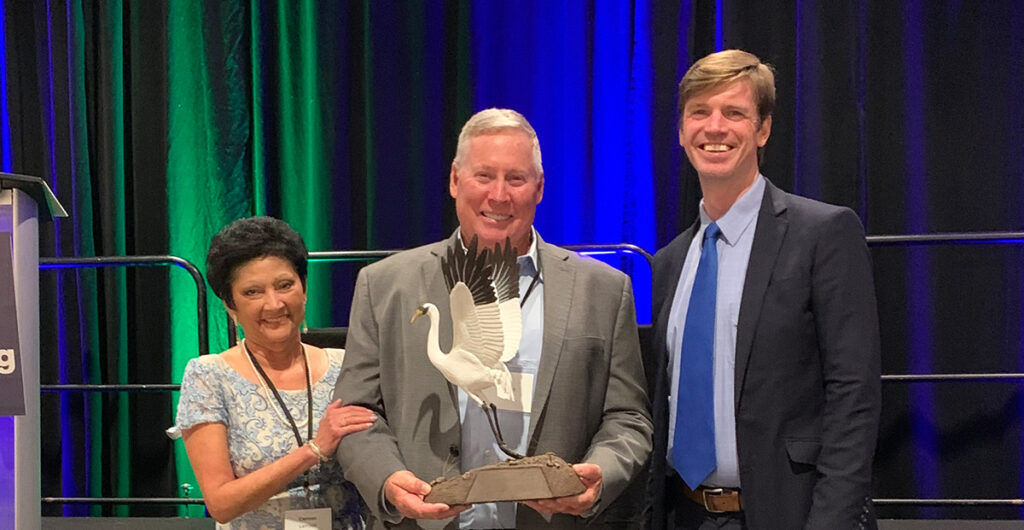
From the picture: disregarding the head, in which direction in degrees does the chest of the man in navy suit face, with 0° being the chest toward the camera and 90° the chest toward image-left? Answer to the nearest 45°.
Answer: approximately 45°

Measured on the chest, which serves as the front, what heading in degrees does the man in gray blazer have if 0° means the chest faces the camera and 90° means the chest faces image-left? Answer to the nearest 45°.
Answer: approximately 0°

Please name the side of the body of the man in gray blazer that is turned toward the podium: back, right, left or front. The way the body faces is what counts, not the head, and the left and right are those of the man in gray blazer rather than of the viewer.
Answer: right

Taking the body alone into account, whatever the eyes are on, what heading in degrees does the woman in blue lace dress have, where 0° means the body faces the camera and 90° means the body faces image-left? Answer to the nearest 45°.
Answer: approximately 315°
